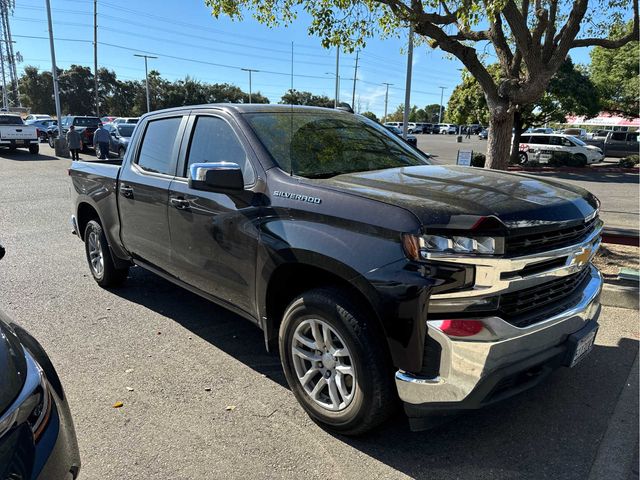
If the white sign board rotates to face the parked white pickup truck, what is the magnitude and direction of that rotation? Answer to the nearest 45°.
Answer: approximately 135° to its right

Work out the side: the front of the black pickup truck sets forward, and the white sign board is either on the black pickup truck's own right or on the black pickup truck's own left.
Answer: on the black pickup truck's own left

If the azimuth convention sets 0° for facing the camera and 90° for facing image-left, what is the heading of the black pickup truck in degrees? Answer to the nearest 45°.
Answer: approximately 315°

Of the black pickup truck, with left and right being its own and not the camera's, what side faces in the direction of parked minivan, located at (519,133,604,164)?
left

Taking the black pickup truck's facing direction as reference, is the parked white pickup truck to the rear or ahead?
to the rear

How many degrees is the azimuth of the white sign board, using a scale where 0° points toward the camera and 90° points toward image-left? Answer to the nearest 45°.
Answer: approximately 0°

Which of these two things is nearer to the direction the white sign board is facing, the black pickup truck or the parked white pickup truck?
the black pickup truck
